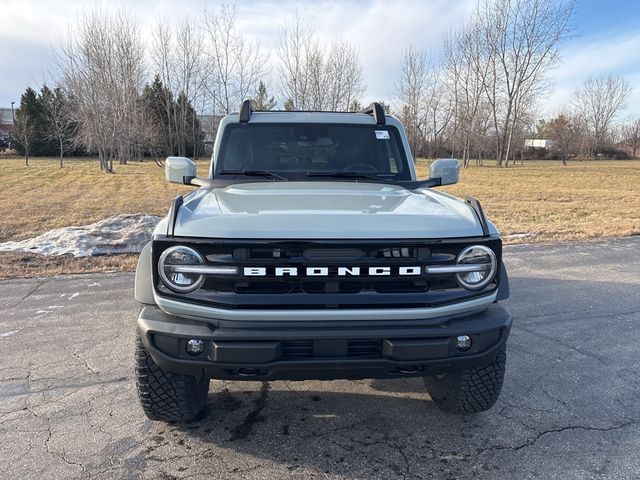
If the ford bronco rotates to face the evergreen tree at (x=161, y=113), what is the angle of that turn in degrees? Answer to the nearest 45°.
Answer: approximately 180°

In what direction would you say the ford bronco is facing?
toward the camera

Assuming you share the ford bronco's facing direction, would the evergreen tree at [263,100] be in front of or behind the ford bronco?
behind
